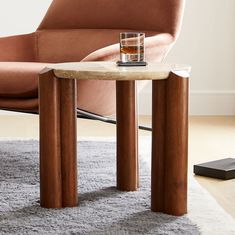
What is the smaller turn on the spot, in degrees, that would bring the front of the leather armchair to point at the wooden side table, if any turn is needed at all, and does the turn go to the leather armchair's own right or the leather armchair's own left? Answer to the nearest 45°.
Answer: approximately 45° to the leather armchair's own left

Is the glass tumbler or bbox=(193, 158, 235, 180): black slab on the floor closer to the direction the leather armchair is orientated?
the glass tumbler

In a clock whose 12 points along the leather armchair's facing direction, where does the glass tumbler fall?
The glass tumbler is roughly at 10 o'clock from the leather armchair.

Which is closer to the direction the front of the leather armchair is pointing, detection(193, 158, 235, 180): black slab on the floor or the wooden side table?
the wooden side table

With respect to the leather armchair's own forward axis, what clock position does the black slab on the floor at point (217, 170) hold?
The black slab on the floor is roughly at 9 o'clock from the leather armchair.

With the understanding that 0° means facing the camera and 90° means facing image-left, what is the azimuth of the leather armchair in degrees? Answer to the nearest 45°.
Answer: approximately 45°
